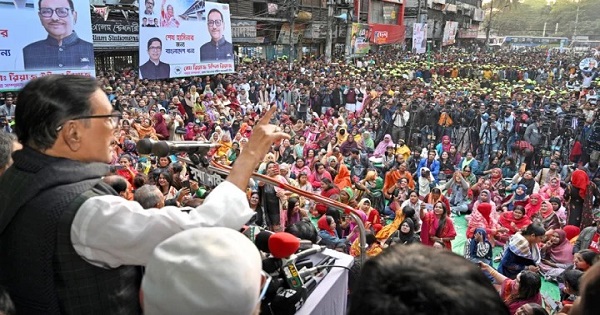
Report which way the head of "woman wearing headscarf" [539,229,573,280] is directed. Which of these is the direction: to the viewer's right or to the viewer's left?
to the viewer's left

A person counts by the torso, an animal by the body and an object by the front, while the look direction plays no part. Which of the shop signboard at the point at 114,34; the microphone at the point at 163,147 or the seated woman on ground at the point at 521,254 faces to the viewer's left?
the microphone

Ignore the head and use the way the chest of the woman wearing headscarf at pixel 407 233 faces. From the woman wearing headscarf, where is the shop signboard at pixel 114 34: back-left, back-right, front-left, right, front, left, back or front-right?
right

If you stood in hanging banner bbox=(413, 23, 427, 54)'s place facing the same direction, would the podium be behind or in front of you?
in front

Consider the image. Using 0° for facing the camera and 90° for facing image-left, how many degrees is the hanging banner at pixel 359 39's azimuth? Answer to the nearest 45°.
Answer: approximately 0°

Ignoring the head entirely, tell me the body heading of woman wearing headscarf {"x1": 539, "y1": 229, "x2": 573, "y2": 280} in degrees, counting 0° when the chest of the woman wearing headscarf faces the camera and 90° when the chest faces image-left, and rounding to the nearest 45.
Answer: approximately 45°

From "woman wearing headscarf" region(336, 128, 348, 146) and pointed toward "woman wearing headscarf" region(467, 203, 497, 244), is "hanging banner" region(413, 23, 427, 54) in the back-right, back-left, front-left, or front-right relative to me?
back-left

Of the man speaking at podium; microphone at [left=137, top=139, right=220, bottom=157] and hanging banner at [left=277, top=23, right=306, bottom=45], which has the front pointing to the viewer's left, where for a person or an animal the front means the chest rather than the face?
the microphone

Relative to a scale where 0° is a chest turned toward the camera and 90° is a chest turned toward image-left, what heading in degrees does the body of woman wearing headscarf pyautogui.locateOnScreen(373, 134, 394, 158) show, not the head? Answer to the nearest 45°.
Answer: approximately 45°

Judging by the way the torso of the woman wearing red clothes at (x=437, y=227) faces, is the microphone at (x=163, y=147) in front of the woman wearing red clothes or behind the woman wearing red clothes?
in front

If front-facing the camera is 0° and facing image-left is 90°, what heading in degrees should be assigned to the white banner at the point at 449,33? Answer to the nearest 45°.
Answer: approximately 0°

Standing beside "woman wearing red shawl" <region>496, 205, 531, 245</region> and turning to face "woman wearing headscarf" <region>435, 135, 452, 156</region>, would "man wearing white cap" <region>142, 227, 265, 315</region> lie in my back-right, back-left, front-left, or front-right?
back-left
